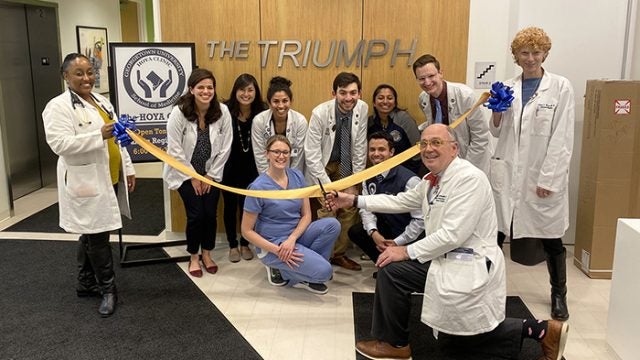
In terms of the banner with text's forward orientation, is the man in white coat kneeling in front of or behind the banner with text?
in front

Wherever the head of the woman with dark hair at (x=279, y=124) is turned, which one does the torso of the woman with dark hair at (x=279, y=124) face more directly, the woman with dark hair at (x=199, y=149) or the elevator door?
the woman with dark hair

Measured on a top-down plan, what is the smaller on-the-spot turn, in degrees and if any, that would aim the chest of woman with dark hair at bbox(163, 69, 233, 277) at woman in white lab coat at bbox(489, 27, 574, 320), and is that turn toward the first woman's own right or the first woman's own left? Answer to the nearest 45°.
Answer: approximately 45° to the first woman's own left

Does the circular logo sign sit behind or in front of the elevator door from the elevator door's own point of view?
in front

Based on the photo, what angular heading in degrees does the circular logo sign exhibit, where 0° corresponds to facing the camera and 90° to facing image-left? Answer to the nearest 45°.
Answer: approximately 0°

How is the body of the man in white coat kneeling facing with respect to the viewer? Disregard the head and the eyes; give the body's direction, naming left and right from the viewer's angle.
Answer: facing to the left of the viewer

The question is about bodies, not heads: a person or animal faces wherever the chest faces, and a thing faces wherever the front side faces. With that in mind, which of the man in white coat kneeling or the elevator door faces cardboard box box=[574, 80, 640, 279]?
the elevator door

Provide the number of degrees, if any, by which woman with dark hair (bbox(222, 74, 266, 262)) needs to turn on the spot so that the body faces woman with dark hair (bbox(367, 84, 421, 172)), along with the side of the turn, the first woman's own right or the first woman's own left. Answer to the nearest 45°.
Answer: approximately 90° to the first woman's own left

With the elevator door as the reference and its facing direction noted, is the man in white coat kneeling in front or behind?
in front

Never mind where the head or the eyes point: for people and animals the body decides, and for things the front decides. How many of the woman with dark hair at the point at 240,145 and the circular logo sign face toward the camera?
2
